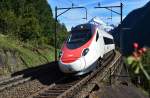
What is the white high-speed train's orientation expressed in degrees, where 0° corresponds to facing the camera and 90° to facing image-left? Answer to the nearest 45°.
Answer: approximately 45°
